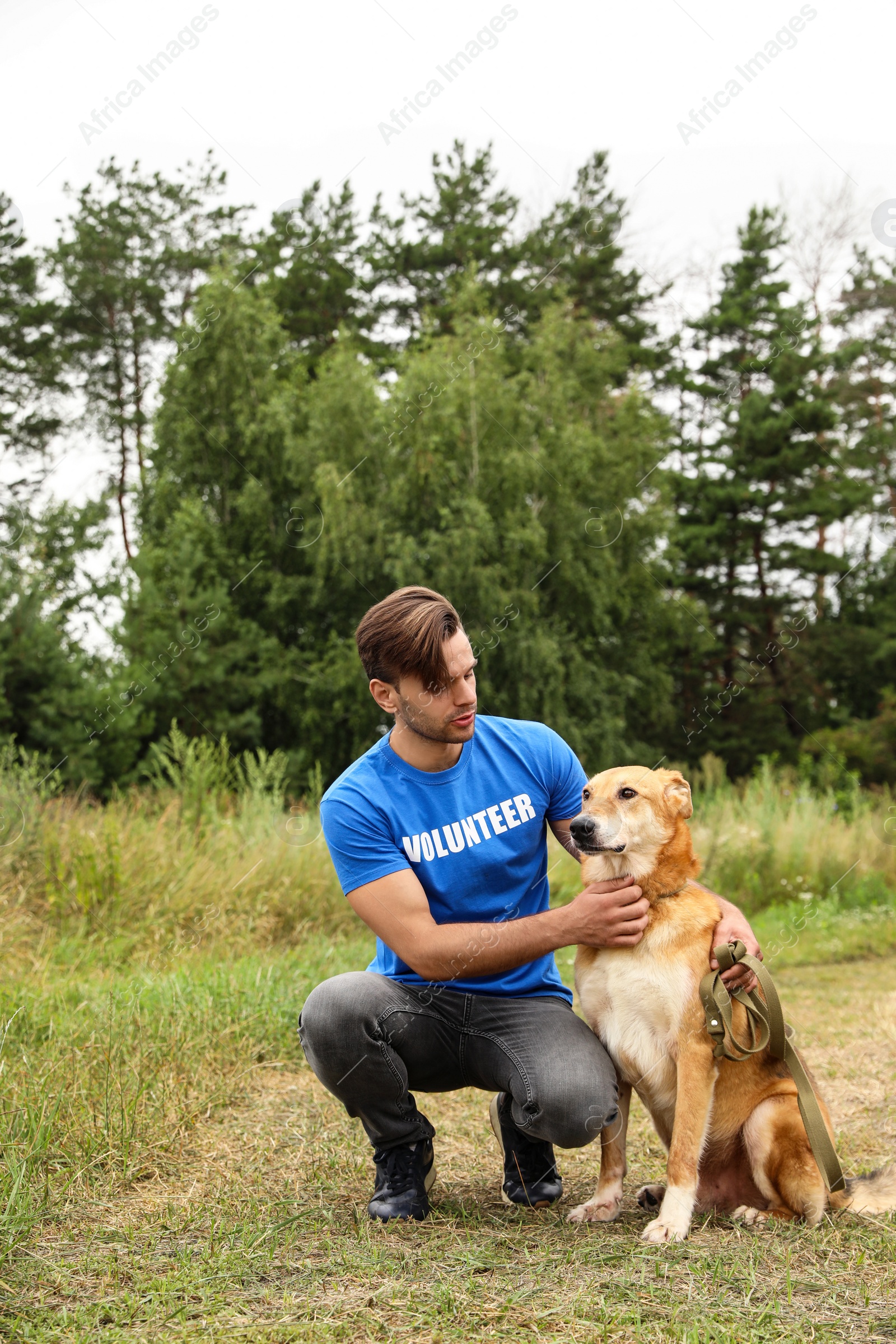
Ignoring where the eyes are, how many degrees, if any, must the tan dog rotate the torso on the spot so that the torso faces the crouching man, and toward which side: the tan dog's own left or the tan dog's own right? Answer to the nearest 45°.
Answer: approximately 45° to the tan dog's own right

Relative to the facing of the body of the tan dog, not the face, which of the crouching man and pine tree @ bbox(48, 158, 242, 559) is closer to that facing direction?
the crouching man

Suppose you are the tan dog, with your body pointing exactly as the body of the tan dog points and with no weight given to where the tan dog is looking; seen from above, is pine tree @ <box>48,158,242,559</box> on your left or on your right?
on your right

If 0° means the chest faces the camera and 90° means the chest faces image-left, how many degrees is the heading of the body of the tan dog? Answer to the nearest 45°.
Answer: approximately 45°

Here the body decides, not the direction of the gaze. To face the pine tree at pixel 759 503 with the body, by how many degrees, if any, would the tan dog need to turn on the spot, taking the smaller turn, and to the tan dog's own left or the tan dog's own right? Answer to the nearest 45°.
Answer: approximately 135° to the tan dog's own right

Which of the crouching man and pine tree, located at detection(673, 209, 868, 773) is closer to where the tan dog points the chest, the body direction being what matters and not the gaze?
the crouching man
